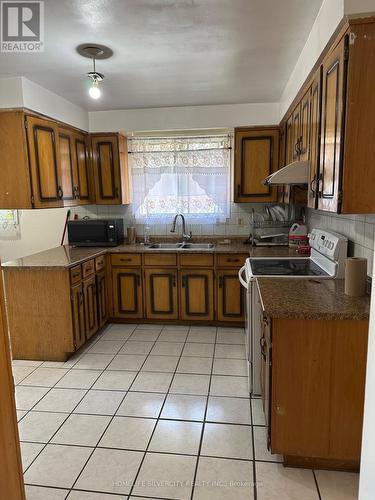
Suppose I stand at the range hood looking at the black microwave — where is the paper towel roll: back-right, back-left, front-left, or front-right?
back-left

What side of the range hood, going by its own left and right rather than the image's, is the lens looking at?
left

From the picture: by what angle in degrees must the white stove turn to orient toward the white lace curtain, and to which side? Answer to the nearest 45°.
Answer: approximately 45° to its right

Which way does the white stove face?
to the viewer's left

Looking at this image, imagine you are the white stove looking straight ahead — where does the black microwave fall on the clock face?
The black microwave is roughly at 1 o'clock from the white stove.

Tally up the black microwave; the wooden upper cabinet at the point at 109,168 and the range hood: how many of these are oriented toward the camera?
2

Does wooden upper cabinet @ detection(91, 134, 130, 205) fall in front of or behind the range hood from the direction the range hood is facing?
in front

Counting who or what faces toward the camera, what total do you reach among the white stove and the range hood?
0

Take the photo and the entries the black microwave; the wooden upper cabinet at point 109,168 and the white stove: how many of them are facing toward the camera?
2

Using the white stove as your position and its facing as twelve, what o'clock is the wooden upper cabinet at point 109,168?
The wooden upper cabinet is roughly at 1 o'clock from the white stove.
